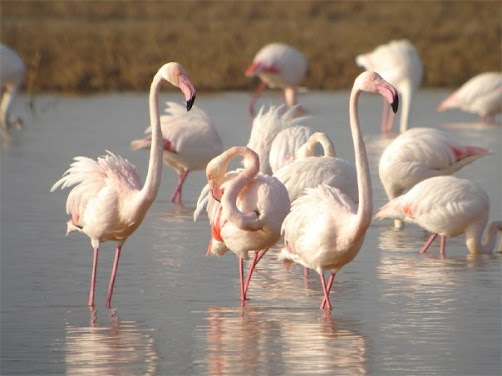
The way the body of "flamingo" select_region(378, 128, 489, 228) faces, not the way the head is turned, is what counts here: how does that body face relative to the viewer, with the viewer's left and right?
facing to the left of the viewer

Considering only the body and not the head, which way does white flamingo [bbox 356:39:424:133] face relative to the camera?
to the viewer's right

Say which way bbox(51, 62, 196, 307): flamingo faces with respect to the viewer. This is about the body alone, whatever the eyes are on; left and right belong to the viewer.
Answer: facing to the right of the viewer

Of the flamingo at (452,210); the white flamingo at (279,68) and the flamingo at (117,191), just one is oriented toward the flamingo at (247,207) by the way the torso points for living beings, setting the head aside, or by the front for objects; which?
the flamingo at (117,191)

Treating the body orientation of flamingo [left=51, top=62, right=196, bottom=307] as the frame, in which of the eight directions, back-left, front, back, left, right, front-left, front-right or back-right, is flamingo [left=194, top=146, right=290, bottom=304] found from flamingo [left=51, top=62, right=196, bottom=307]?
front

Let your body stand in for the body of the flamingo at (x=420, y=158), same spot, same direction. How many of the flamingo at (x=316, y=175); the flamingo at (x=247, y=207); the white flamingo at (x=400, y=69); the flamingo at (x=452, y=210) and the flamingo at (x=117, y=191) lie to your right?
1

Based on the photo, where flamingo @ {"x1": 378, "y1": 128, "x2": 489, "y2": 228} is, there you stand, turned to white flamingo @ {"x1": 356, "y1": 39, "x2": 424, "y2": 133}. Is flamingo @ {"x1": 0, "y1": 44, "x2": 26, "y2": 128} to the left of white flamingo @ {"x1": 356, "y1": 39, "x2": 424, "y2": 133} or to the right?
left

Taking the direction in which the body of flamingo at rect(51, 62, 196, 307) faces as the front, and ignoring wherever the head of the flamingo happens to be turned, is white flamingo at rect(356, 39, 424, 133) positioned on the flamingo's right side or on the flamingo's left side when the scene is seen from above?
on the flamingo's left side
